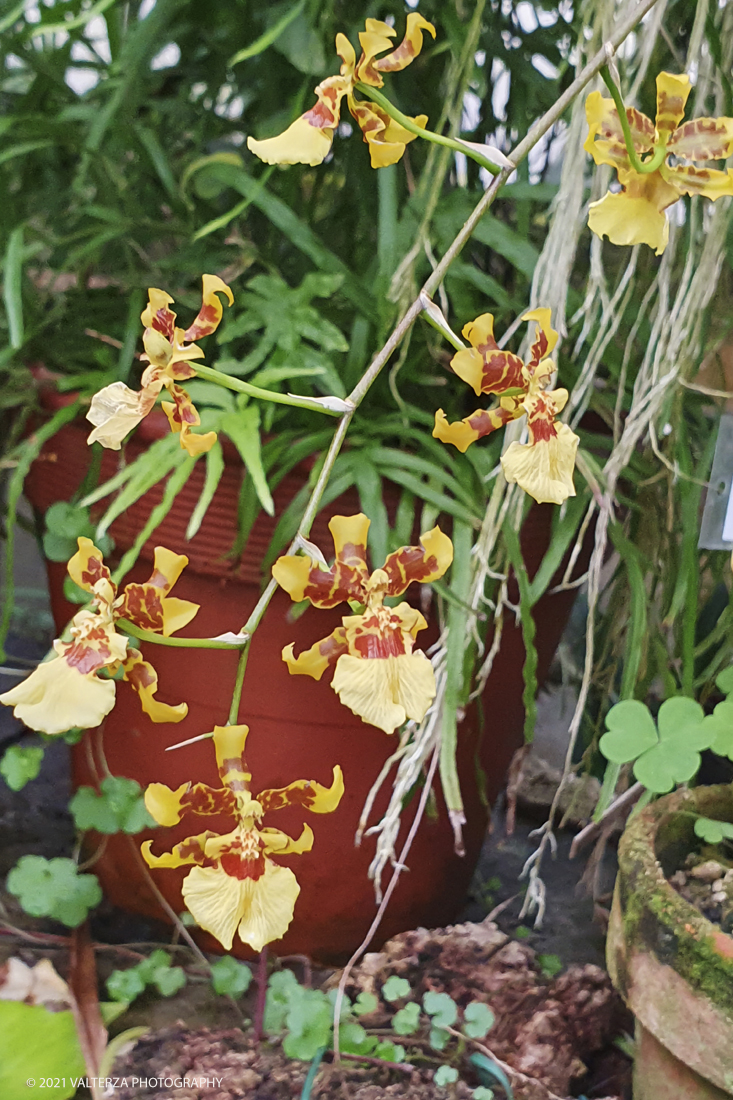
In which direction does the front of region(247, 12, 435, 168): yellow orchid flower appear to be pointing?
to the viewer's left

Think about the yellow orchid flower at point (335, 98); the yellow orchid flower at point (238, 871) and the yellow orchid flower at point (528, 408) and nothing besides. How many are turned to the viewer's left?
1

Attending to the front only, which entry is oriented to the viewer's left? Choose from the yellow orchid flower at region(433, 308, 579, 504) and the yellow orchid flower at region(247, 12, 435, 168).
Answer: the yellow orchid flower at region(247, 12, 435, 168)

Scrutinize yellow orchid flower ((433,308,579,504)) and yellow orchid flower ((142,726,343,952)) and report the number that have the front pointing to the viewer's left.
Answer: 0

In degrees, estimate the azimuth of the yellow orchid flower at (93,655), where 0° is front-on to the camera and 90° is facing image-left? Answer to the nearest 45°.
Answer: approximately 45°

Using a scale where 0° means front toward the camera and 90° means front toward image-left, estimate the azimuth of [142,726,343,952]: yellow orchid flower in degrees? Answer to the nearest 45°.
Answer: approximately 0°

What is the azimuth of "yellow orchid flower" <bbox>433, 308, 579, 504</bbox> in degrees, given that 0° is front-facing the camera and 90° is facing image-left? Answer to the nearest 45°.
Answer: approximately 315°

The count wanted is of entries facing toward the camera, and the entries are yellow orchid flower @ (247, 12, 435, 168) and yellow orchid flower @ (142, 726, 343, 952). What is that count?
1

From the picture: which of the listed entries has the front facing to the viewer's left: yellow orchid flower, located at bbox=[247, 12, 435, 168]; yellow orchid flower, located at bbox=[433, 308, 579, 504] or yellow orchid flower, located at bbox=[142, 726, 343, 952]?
yellow orchid flower, located at bbox=[247, 12, 435, 168]
